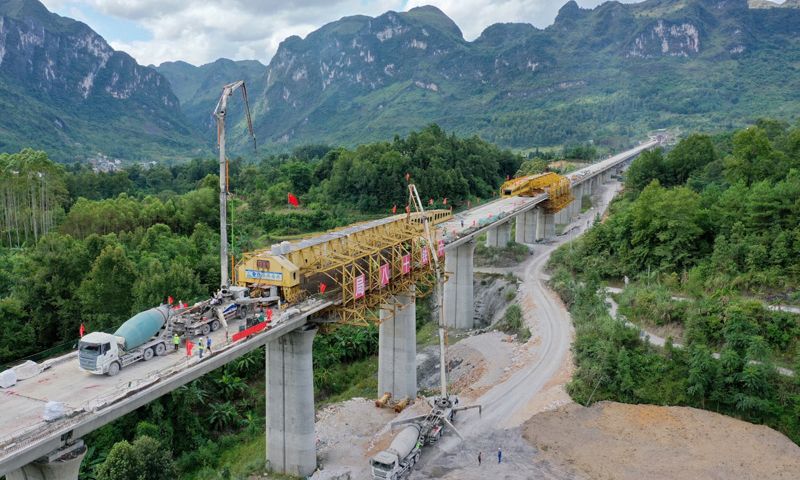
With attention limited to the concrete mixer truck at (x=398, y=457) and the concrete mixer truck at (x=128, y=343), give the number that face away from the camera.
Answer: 0

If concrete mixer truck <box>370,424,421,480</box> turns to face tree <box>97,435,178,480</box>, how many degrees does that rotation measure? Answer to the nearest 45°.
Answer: approximately 45° to its right

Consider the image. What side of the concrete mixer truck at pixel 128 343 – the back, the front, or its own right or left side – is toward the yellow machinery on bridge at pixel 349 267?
back

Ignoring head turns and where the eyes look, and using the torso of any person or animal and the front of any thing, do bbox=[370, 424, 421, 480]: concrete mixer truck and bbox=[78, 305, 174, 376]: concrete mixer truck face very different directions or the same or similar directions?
same or similar directions

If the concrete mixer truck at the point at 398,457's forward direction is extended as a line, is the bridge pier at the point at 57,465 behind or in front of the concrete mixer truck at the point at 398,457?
in front

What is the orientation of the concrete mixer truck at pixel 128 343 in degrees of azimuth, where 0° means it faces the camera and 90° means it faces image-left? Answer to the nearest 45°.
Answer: approximately 45°

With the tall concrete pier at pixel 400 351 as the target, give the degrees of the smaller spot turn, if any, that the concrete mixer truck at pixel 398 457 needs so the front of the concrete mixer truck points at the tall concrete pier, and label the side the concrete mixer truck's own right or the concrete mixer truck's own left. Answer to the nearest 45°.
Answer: approximately 135° to the concrete mixer truck's own right

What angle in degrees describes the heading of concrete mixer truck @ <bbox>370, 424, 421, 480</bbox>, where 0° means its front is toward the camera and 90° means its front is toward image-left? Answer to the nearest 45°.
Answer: approximately 45°

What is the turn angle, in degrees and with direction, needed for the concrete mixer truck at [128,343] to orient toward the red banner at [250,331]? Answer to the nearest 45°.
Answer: approximately 135° to its left
